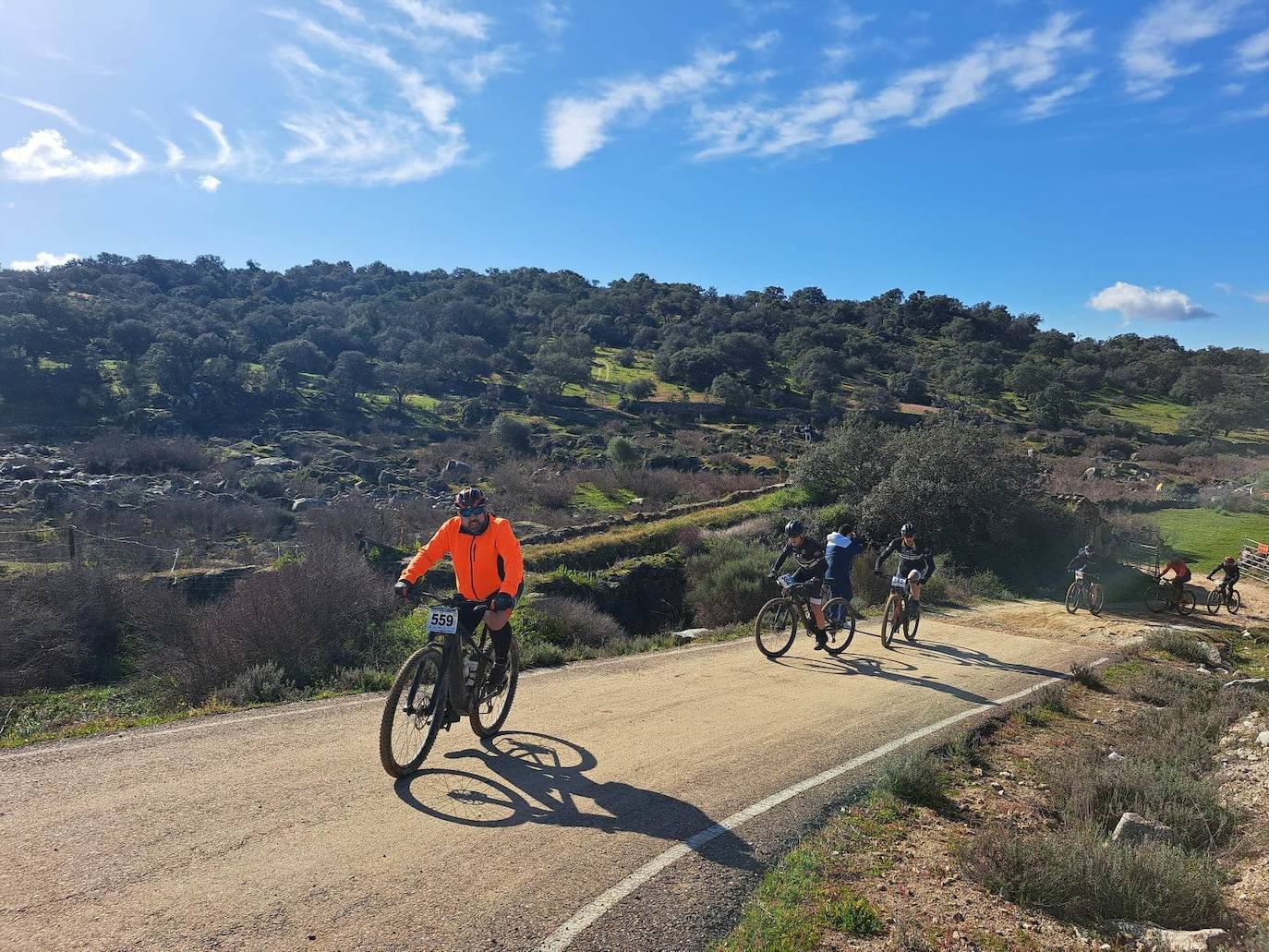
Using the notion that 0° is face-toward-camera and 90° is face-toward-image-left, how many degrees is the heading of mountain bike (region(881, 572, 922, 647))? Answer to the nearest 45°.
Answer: approximately 45°

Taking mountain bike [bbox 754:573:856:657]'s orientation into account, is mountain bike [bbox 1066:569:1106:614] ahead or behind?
behind

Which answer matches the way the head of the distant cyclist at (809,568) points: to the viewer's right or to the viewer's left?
to the viewer's left

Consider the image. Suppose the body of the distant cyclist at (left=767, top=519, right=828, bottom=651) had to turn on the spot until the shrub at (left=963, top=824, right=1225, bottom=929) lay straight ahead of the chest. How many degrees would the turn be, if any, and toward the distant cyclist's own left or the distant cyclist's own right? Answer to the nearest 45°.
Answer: approximately 45° to the distant cyclist's own left

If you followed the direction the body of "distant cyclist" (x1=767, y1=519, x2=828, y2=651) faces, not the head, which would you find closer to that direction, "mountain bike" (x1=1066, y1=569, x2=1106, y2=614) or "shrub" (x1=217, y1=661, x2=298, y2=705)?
the shrub

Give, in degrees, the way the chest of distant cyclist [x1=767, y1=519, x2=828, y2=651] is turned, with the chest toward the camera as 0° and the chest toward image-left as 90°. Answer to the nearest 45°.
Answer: approximately 45°

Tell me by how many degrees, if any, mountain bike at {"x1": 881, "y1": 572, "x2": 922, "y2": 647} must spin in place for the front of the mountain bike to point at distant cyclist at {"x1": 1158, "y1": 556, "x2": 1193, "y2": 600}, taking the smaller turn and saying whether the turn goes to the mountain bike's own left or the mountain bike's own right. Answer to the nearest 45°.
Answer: approximately 180°

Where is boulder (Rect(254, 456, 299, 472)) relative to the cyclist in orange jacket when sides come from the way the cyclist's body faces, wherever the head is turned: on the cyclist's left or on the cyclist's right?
on the cyclist's right

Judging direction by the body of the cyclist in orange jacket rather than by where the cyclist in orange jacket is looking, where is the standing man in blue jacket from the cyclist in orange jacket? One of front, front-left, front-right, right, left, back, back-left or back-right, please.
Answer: back

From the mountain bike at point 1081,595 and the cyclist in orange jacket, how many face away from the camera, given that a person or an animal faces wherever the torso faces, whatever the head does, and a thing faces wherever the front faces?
0

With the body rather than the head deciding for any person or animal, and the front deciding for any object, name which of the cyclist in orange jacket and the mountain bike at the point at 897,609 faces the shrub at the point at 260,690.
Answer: the mountain bike

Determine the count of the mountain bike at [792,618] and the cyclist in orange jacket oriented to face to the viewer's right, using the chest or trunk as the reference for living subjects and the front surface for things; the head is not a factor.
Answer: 0

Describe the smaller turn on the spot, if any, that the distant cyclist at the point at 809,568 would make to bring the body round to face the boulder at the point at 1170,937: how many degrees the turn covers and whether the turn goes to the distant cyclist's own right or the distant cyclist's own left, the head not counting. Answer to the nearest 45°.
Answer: approximately 45° to the distant cyclist's own left

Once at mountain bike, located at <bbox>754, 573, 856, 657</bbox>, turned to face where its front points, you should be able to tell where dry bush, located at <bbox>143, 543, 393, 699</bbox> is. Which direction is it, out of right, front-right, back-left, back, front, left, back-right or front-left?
front-right
